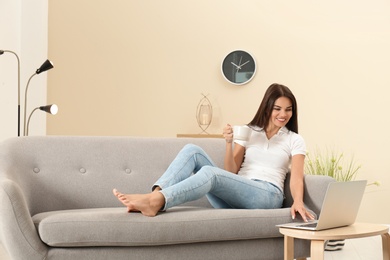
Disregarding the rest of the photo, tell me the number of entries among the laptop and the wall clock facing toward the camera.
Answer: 1

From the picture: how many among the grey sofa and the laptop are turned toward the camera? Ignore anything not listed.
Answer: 1

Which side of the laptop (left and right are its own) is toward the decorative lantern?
front

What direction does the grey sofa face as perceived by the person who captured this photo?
facing the viewer

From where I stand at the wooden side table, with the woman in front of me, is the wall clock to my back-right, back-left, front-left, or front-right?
front-right

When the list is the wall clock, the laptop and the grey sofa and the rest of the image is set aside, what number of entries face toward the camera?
2

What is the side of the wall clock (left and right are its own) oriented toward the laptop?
front

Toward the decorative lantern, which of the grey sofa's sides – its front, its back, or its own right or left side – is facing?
back

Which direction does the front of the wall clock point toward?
toward the camera

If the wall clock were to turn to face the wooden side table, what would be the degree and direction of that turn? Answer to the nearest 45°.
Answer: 0° — it already faces it

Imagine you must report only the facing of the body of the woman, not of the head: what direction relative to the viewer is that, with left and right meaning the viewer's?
facing the viewer and to the left of the viewer

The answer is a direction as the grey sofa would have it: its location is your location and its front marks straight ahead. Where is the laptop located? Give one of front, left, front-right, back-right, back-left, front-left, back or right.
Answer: left

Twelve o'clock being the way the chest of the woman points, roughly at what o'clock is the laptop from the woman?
The laptop is roughly at 9 o'clock from the woman.

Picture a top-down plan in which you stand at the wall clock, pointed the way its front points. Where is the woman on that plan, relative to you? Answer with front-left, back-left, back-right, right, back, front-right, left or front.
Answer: front

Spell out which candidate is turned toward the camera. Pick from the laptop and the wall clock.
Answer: the wall clock

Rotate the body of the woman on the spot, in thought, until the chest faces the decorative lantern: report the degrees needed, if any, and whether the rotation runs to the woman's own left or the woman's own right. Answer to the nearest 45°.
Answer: approximately 135° to the woman's own right

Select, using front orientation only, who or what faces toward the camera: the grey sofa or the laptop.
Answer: the grey sofa
